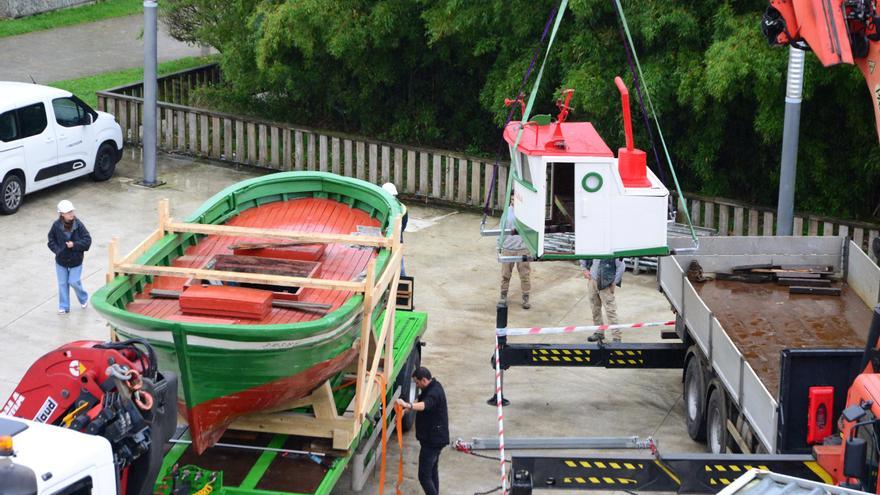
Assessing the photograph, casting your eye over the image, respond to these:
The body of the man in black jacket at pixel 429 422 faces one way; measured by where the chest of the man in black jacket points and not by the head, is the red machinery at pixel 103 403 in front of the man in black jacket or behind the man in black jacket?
in front

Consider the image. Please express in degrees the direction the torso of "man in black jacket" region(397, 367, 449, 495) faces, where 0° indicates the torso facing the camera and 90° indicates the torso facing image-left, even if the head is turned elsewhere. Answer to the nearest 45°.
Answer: approximately 90°

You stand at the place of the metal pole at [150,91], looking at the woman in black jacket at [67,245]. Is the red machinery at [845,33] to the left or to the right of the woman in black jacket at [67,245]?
left

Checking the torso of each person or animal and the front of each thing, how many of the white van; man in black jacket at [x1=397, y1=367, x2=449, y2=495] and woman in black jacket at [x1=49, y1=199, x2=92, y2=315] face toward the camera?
1

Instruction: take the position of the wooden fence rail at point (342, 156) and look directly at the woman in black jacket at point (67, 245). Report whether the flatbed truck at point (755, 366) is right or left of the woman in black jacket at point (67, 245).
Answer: left

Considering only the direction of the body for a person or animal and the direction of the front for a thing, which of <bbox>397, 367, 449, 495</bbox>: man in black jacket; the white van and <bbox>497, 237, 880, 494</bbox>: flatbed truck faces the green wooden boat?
the man in black jacket

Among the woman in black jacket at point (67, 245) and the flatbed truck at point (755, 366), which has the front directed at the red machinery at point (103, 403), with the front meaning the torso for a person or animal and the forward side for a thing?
the woman in black jacket

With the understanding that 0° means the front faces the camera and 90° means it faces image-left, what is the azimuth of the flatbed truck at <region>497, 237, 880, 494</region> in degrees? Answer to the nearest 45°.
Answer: approximately 315°

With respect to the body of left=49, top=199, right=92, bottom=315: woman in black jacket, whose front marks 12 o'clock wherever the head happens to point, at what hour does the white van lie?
The white van is roughly at 6 o'clock from the woman in black jacket.

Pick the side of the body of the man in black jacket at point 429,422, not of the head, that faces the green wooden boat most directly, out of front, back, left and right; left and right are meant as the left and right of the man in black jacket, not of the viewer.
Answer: front

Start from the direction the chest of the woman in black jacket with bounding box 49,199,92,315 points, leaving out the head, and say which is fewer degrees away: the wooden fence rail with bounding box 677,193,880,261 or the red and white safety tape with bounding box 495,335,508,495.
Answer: the red and white safety tape
